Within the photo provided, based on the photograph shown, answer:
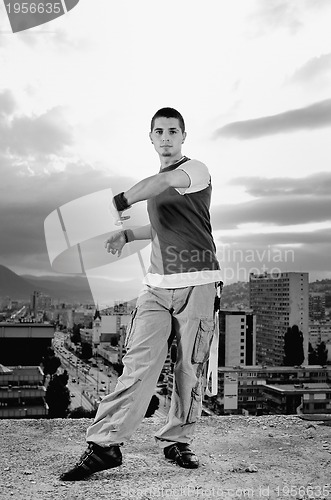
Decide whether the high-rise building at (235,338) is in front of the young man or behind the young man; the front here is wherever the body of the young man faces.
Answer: behind

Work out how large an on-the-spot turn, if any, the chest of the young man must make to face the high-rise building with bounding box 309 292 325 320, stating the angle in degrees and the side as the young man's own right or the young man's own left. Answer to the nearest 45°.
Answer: approximately 135° to the young man's own right

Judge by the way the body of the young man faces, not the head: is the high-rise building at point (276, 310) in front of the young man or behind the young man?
behind

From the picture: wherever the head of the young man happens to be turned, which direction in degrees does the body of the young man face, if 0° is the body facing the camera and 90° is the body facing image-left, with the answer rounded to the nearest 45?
approximately 45°

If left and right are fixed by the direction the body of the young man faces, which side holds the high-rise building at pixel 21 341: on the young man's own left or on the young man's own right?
on the young man's own right
